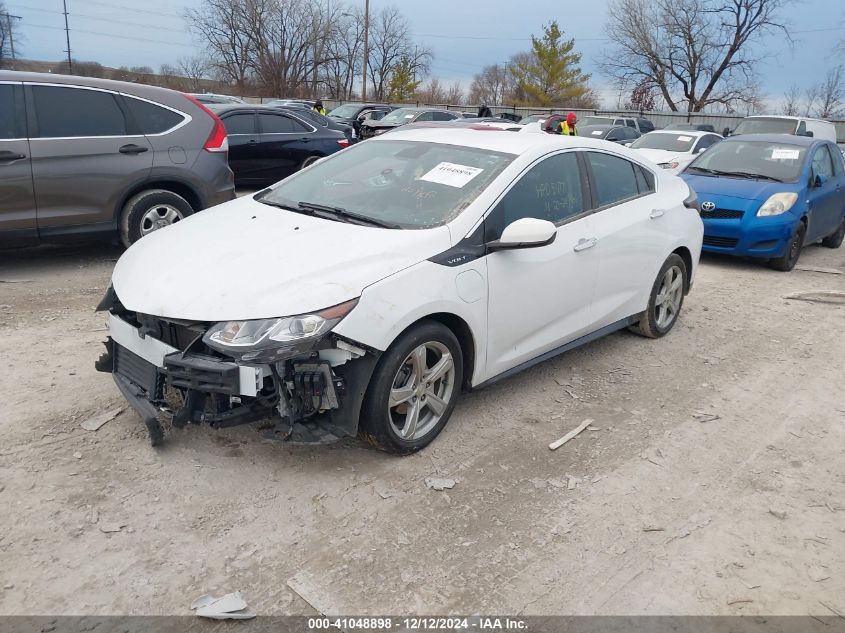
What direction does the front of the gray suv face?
to the viewer's left

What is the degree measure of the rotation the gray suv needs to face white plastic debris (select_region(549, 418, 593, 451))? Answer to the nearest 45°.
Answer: approximately 135° to its left

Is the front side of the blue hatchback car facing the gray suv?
yes

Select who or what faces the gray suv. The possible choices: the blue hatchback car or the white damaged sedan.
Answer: the blue hatchback car

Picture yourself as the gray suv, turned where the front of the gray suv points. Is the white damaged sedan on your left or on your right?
on your left

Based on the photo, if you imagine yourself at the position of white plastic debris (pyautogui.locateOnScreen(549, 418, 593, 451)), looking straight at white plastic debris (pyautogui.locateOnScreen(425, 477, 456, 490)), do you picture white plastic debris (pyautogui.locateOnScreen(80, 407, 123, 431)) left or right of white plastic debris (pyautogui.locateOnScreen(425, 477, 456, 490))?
right
